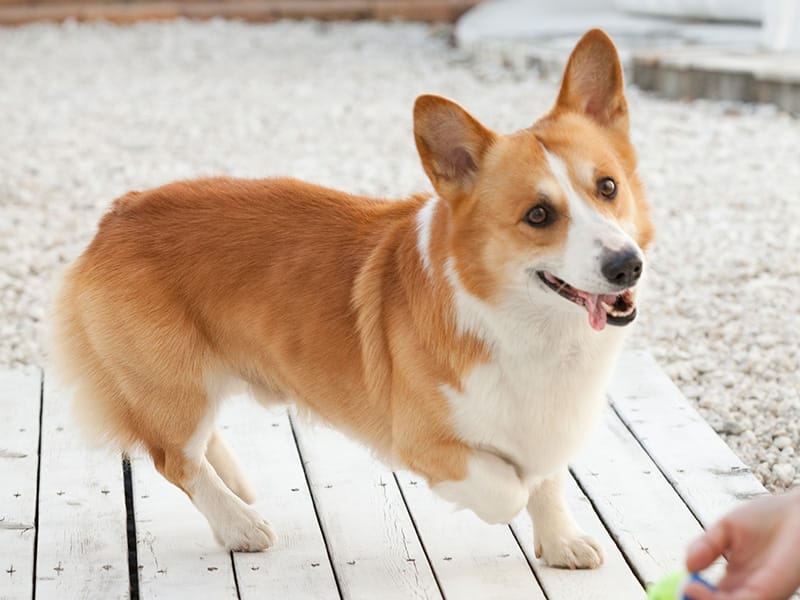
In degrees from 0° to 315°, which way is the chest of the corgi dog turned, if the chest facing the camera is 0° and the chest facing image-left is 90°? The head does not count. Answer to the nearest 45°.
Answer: approximately 315°
